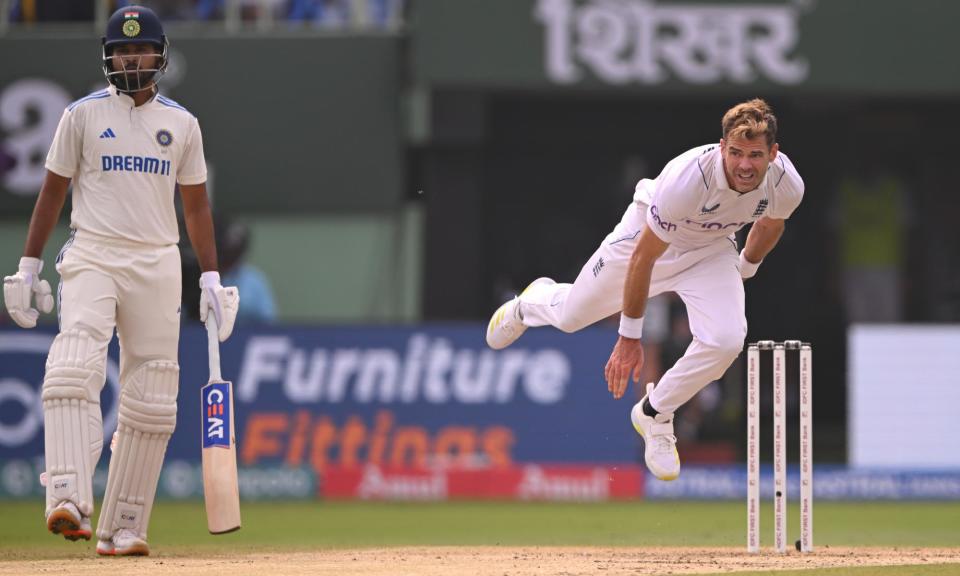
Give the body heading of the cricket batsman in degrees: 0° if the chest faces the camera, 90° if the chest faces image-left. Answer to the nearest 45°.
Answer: approximately 0°
